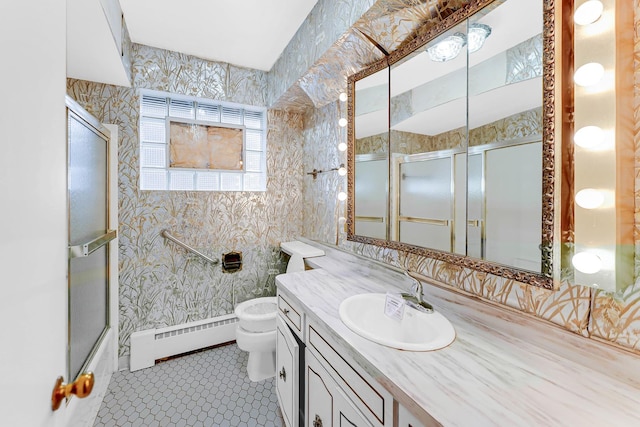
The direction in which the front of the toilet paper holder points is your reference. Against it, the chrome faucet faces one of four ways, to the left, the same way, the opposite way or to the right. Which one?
to the right

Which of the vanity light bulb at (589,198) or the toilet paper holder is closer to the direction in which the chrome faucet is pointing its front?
the toilet paper holder

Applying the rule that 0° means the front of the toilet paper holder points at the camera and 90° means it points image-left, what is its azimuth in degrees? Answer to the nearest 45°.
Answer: approximately 0°

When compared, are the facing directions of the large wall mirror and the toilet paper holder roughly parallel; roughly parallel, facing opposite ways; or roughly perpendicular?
roughly perpendicular
